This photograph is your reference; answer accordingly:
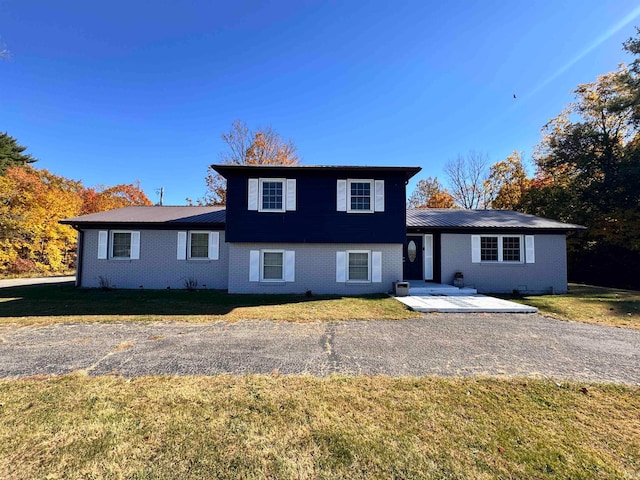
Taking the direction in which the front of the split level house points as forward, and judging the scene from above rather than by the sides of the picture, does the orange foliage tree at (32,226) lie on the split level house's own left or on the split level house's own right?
on the split level house's own right

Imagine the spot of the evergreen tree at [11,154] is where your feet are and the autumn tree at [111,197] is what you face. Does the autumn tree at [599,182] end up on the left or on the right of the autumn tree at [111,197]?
right

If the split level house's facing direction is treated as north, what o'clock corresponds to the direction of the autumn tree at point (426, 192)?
The autumn tree is roughly at 7 o'clock from the split level house.

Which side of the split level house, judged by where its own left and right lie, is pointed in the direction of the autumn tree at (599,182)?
left

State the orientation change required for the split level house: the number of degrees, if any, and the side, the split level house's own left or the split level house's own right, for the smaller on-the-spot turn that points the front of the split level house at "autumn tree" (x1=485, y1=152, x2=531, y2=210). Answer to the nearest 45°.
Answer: approximately 135° to the split level house's own left

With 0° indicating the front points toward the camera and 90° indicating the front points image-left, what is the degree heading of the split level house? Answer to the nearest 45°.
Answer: approximately 0°

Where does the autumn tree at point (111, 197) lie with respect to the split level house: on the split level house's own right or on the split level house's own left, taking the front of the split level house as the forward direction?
on the split level house's own right

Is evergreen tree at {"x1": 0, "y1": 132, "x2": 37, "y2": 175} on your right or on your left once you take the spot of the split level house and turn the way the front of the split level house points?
on your right
